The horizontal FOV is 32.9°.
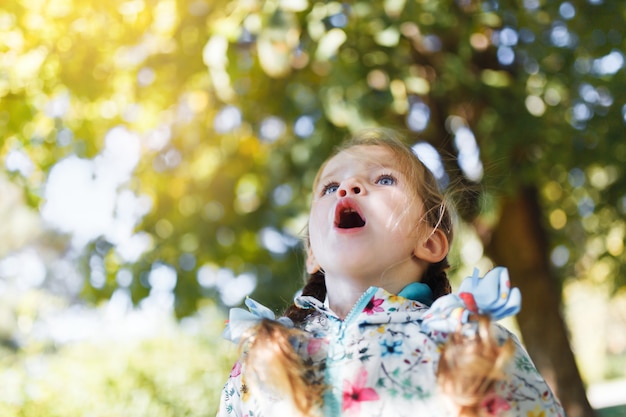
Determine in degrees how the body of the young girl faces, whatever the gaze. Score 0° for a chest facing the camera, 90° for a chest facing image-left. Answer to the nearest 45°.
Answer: approximately 45°

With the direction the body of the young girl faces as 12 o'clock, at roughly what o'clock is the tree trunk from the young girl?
The tree trunk is roughly at 5 o'clock from the young girl.
